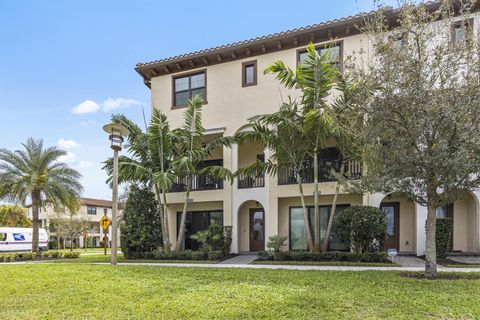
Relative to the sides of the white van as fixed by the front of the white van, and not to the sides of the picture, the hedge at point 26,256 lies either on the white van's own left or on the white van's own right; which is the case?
on the white van's own left

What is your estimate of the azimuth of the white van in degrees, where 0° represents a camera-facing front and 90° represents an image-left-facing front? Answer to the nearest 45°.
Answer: approximately 90°

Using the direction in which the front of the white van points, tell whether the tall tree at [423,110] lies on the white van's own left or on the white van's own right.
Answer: on the white van's own left

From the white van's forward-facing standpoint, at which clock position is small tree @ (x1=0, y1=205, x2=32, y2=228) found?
The small tree is roughly at 3 o'clock from the white van.
